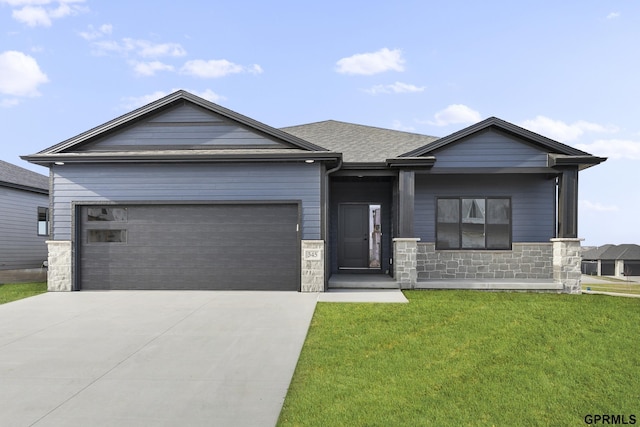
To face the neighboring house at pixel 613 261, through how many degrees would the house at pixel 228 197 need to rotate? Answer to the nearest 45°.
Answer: approximately 135° to its left

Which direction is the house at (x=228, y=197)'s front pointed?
toward the camera

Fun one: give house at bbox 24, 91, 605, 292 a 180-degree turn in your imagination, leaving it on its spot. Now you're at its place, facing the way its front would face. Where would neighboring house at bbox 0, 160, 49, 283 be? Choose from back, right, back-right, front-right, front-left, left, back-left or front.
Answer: front-left
